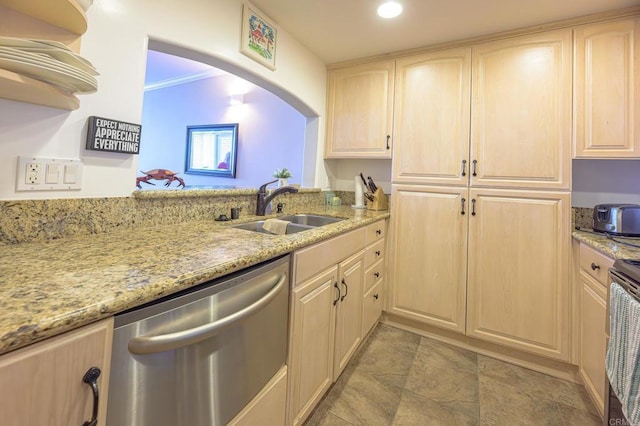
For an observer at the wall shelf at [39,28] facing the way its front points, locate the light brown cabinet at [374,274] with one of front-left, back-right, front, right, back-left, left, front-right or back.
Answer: front-left

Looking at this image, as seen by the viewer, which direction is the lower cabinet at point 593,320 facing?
to the viewer's left

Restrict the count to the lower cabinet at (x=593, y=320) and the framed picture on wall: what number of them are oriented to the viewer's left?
1

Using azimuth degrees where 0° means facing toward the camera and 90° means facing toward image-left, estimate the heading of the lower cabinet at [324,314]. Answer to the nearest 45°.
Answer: approximately 315°

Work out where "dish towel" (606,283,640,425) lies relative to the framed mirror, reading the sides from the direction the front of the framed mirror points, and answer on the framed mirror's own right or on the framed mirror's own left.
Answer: on the framed mirror's own left

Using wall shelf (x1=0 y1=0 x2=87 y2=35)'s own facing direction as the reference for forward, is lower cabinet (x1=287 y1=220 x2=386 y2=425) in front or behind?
in front

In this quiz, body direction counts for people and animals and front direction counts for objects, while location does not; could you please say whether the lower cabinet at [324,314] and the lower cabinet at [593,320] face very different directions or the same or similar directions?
very different directions

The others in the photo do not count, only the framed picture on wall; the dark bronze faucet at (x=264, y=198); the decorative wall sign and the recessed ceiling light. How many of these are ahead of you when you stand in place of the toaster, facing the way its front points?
4

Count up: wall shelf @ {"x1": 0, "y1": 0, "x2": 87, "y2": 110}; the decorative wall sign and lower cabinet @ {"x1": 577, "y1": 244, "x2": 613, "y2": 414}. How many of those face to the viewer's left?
1

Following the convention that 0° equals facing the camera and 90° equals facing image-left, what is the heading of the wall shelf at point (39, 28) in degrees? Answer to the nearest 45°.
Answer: approximately 315°

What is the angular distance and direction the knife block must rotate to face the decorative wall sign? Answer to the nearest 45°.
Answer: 0° — it already faces it

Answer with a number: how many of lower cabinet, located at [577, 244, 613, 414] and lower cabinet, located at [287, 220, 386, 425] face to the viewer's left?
1

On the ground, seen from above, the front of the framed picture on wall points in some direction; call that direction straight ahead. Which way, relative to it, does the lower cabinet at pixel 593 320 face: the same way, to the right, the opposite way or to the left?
the opposite way

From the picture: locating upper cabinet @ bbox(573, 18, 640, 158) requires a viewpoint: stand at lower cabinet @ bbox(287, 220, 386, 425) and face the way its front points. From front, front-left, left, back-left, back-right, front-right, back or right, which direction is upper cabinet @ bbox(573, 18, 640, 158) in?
front-left
